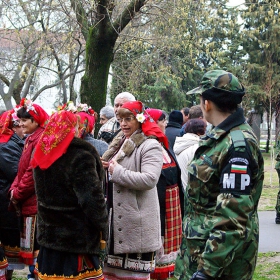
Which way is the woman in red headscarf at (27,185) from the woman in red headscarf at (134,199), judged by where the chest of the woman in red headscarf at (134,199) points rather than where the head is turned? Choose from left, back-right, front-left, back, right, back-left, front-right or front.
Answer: right

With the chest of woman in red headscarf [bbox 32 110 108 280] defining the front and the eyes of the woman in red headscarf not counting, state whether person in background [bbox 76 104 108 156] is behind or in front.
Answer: in front

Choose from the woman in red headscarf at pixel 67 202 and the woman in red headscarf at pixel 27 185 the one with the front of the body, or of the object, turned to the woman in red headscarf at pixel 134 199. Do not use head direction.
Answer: the woman in red headscarf at pixel 67 202

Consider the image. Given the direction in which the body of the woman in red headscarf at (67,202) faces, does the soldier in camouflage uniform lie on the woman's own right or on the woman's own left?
on the woman's own right

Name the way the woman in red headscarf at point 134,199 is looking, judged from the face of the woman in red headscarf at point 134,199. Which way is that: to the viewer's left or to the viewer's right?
to the viewer's left

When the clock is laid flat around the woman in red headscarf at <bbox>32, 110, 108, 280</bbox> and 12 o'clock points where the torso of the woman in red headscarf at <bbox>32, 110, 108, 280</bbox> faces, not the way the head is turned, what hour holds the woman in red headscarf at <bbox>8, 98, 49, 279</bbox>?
the woman in red headscarf at <bbox>8, 98, 49, 279</bbox> is roughly at 10 o'clock from the woman in red headscarf at <bbox>32, 110, 108, 280</bbox>.

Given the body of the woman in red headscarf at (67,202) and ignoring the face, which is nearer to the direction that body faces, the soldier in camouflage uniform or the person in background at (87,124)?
the person in background

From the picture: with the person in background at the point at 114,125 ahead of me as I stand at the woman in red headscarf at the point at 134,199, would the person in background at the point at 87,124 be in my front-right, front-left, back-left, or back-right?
front-left

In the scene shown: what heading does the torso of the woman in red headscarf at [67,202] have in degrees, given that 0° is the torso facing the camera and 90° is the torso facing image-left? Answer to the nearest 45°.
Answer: approximately 225°

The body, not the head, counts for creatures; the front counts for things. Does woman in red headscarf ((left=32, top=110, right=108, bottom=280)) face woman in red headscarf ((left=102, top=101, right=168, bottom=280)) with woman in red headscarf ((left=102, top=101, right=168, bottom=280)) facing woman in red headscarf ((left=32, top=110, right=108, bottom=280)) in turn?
yes

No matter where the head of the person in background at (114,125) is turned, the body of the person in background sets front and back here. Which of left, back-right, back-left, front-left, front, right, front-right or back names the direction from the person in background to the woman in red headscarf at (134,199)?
front-left

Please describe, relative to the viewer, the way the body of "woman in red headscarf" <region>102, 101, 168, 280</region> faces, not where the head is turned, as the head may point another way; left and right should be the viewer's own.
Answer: facing the viewer and to the left of the viewer

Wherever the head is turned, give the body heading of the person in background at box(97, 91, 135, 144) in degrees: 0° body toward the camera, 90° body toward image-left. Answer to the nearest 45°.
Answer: approximately 45°
